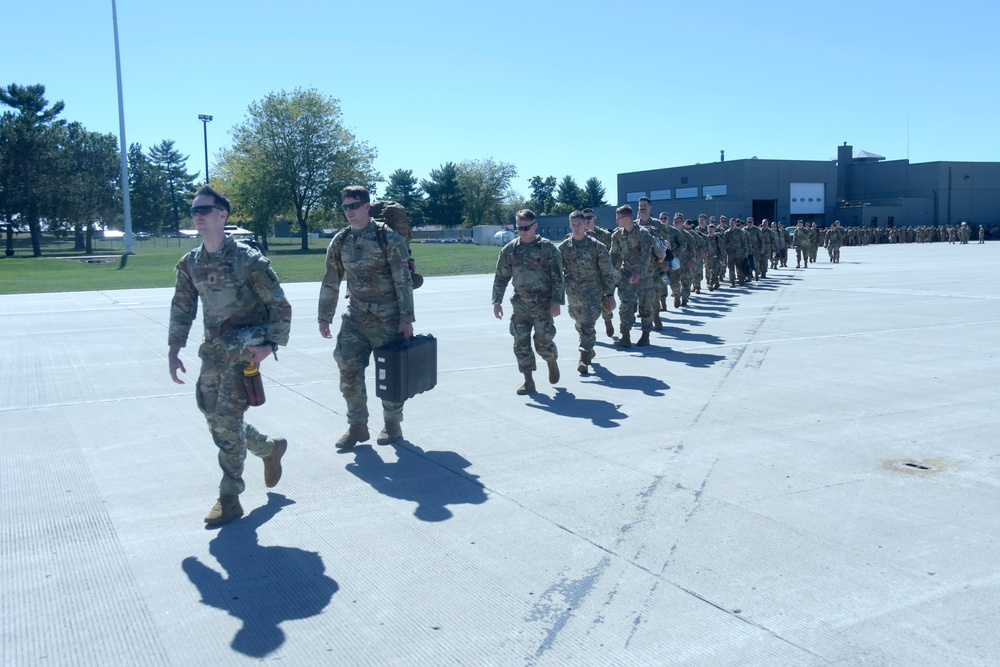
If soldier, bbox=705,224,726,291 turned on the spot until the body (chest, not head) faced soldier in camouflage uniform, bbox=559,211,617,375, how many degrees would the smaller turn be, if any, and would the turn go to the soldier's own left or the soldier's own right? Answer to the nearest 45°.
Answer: approximately 45° to the soldier's own left

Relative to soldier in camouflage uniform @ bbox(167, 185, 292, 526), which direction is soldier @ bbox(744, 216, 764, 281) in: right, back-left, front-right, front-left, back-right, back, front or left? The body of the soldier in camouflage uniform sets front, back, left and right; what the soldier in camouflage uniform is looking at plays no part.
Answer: back

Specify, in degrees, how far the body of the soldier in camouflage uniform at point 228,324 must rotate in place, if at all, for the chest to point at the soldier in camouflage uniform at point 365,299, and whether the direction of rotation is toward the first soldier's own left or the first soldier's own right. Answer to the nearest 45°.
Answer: approximately 180°

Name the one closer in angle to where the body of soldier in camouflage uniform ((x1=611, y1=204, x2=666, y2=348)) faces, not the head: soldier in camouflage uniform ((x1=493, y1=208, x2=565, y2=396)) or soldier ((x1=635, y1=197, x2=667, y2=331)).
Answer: the soldier in camouflage uniform

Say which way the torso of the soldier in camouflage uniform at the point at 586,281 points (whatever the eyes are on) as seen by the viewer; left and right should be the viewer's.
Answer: facing the viewer and to the left of the viewer

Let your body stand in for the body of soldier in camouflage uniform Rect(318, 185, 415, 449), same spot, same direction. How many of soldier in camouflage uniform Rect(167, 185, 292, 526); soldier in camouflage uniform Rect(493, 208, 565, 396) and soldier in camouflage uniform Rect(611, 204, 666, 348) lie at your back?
2

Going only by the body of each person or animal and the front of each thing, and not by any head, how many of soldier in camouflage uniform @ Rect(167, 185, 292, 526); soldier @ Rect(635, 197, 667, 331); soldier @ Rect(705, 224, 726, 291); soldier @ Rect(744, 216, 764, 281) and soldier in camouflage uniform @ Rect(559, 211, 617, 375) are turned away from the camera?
0

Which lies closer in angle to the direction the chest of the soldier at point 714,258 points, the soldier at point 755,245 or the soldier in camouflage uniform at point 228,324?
the soldier in camouflage uniform

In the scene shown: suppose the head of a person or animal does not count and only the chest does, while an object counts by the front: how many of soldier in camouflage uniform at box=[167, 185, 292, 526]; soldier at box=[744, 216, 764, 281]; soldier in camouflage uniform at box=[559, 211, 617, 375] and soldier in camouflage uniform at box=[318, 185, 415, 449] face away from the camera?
0

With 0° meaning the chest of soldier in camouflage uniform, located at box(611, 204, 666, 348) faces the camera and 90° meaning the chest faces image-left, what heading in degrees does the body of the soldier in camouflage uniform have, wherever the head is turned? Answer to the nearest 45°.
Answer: approximately 45°

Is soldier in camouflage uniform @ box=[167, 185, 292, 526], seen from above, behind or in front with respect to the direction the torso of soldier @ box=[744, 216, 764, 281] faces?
in front

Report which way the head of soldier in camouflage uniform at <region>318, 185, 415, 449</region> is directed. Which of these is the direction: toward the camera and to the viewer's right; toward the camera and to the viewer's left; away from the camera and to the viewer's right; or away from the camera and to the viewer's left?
toward the camera and to the viewer's left

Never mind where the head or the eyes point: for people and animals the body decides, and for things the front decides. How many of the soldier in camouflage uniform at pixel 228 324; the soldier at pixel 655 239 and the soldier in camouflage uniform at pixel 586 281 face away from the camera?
0

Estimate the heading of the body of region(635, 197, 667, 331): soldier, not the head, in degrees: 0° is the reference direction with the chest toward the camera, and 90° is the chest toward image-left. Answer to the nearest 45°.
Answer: approximately 45°

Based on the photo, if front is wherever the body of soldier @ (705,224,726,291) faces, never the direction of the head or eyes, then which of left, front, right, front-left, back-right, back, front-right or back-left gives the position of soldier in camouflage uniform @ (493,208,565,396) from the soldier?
front-left

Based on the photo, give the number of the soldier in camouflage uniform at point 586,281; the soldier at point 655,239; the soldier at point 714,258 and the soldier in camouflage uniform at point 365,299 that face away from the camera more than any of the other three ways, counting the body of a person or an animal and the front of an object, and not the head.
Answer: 0

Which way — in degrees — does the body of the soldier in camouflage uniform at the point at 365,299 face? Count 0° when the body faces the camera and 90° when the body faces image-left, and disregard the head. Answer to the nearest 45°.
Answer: approximately 45°

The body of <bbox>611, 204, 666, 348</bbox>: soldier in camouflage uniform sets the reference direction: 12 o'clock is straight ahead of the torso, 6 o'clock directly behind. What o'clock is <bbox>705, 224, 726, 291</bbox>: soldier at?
The soldier is roughly at 5 o'clock from the soldier in camouflage uniform.
